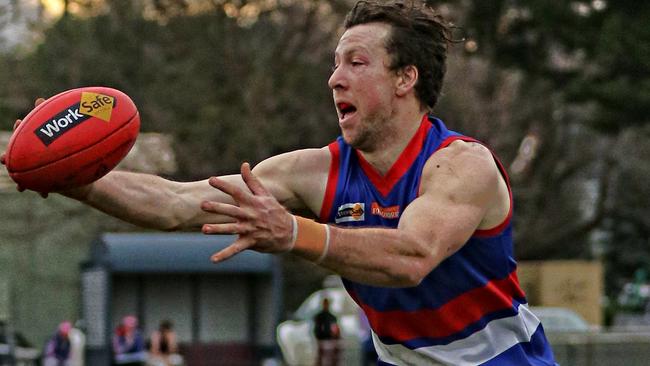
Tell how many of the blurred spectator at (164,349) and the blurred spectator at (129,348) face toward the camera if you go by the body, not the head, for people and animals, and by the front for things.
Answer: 2

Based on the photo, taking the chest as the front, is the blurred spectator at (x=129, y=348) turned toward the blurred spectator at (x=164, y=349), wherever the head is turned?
no

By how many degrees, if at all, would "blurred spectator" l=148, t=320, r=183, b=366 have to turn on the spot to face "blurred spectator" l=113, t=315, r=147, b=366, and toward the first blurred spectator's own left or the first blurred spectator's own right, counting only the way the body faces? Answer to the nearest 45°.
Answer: approximately 45° to the first blurred spectator's own right

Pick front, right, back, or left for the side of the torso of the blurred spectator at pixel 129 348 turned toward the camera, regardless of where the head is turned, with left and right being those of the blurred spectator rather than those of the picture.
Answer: front

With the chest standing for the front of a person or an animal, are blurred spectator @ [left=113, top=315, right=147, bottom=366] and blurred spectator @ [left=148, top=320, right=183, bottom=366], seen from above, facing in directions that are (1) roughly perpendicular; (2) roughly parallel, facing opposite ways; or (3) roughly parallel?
roughly parallel

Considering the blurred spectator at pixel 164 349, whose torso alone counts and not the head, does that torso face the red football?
yes

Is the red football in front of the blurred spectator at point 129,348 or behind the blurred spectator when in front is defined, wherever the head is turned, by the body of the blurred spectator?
in front

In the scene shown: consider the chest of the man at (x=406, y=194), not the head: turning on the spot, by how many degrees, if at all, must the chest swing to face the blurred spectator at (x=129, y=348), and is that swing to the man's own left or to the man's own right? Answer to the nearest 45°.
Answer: approximately 135° to the man's own right

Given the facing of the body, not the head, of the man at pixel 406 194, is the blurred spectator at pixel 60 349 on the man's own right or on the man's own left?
on the man's own right

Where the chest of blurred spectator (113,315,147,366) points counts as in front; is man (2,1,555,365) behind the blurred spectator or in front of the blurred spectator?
in front

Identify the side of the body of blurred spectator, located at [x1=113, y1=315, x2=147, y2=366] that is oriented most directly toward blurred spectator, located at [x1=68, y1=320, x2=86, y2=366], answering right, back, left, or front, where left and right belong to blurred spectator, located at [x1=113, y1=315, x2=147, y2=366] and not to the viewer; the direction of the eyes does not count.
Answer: right
